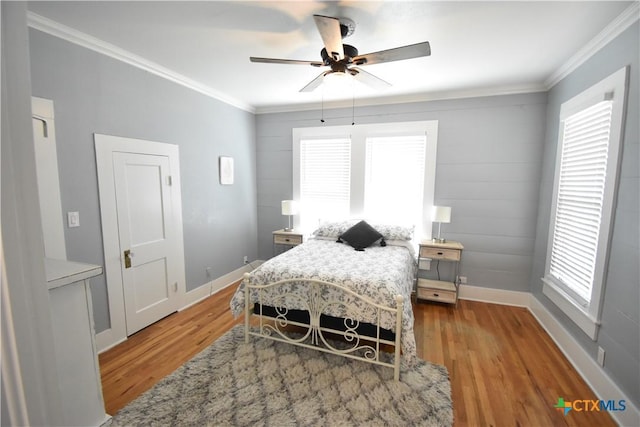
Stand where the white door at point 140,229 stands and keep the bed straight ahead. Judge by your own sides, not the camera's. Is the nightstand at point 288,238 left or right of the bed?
left

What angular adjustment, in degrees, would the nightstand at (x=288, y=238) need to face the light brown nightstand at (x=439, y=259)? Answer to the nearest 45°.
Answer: approximately 45° to its left

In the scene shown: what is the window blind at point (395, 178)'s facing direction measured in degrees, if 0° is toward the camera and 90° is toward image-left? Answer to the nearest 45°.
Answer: approximately 0°

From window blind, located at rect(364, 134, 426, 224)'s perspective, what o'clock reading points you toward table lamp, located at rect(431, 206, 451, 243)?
The table lamp is roughly at 10 o'clock from the window blind.

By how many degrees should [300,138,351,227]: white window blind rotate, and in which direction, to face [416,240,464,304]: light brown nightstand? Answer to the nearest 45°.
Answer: approximately 45° to its left
